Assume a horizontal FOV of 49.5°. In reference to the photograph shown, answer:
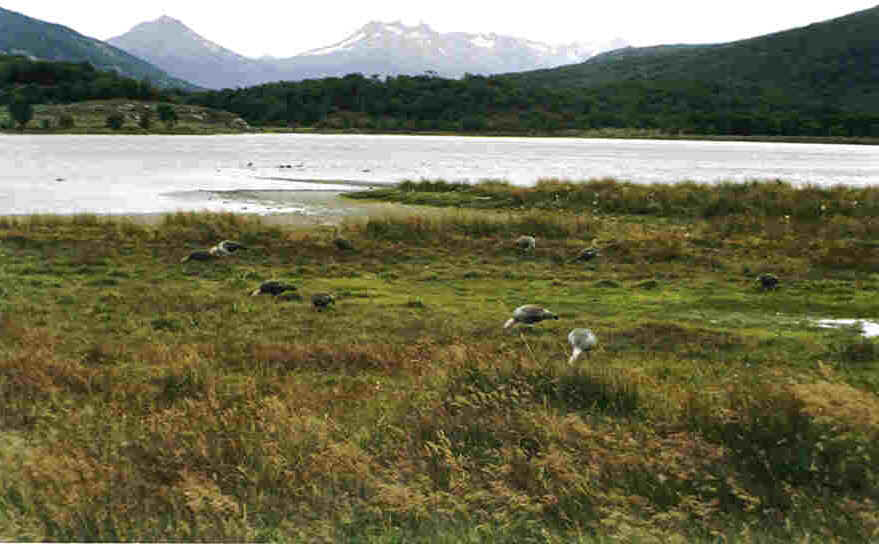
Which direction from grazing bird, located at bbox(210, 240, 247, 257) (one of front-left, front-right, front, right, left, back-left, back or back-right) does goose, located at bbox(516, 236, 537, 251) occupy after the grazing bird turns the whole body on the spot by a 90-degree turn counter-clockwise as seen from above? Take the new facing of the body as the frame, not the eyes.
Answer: left

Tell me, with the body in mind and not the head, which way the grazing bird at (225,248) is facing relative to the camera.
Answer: to the viewer's left

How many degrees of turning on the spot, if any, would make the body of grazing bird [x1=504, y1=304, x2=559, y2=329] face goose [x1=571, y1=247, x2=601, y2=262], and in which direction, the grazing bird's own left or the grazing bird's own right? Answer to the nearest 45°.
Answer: approximately 90° to the grazing bird's own right

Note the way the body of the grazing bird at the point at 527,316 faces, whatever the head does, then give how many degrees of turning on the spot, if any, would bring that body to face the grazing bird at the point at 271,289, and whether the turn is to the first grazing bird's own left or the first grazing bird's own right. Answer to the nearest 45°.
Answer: approximately 45° to the first grazing bird's own right

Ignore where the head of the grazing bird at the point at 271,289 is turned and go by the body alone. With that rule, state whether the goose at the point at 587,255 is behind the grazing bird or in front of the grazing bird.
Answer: behind

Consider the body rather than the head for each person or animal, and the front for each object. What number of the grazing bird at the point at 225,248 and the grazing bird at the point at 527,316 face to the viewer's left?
2

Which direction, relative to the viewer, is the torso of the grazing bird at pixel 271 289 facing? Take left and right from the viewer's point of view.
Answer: facing to the left of the viewer

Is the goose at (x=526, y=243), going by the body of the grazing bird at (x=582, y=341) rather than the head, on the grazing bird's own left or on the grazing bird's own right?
on the grazing bird's own right

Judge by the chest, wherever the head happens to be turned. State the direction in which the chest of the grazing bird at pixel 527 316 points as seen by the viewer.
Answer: to the viewer's left

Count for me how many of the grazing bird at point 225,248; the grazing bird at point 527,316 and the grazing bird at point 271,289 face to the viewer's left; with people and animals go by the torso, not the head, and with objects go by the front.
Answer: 3

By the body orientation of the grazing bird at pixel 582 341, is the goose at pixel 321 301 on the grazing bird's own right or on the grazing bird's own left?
on the grazing bird's own right

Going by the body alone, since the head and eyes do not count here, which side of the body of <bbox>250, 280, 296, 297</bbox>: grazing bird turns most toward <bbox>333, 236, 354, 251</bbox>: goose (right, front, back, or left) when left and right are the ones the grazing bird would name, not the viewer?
right
